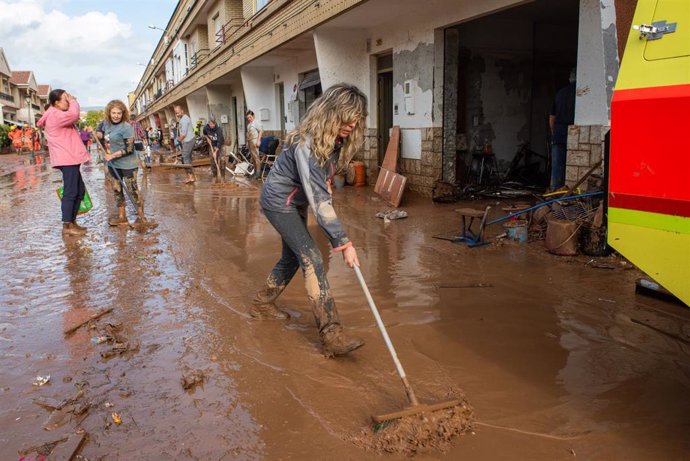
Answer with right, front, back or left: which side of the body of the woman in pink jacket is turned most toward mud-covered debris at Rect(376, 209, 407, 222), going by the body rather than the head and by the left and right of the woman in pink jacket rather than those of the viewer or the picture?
front

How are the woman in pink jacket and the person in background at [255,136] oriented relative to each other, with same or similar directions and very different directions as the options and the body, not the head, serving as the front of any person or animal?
very different directions

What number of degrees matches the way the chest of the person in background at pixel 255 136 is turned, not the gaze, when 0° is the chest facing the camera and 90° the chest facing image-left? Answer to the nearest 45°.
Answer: approximately 45°

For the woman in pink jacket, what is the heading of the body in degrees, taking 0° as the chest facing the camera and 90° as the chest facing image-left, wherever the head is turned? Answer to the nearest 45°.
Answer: approximately 270°

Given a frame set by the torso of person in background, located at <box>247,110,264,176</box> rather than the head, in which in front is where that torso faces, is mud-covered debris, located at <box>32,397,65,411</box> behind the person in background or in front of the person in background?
in front

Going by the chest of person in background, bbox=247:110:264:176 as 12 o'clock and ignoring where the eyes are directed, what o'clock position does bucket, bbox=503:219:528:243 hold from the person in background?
The bucket is roughly at 10 o'clock from the person in background.

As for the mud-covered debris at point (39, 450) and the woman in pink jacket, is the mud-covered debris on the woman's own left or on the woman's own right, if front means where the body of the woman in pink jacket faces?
on the woman's own right

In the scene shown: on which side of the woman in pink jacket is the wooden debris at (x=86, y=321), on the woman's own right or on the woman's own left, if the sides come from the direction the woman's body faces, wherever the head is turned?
on the woman's own right

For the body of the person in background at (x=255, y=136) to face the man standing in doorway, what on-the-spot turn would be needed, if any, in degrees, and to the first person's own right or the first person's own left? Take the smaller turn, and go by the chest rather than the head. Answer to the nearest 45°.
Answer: approximately 90° to the first person's own left

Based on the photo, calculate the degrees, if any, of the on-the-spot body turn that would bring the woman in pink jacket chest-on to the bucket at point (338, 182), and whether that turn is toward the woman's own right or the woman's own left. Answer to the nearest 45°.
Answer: approximately 45° to the woman's own left

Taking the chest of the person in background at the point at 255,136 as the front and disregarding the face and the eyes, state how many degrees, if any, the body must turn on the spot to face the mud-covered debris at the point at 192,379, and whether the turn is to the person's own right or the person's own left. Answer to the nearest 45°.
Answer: approximately 45° to the person's own left

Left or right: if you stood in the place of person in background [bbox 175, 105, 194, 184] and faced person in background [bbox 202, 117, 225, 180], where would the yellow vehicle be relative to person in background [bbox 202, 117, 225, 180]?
right
